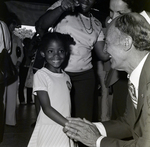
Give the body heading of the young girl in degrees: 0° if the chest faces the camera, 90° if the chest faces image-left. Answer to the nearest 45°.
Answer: approximately 315°

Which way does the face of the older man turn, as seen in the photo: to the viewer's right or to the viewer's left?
to the viewer's left

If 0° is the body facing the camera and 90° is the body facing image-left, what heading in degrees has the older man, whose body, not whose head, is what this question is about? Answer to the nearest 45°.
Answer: approximately 90°

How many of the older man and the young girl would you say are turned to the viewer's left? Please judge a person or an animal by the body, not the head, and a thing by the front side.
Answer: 1

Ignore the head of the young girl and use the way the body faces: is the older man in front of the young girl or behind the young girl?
in front

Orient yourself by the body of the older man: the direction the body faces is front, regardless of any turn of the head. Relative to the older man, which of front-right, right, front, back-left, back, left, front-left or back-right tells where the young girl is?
front-right
